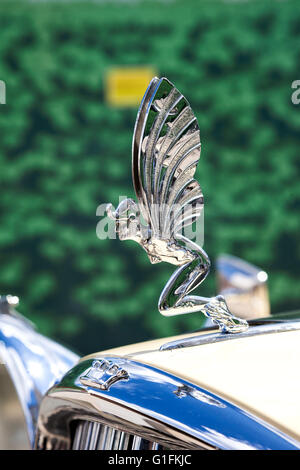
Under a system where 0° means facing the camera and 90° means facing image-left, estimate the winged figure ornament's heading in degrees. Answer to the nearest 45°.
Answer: approximately 90°

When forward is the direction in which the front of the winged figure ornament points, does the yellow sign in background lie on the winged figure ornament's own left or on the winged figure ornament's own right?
on the winged figure ornament's own right
